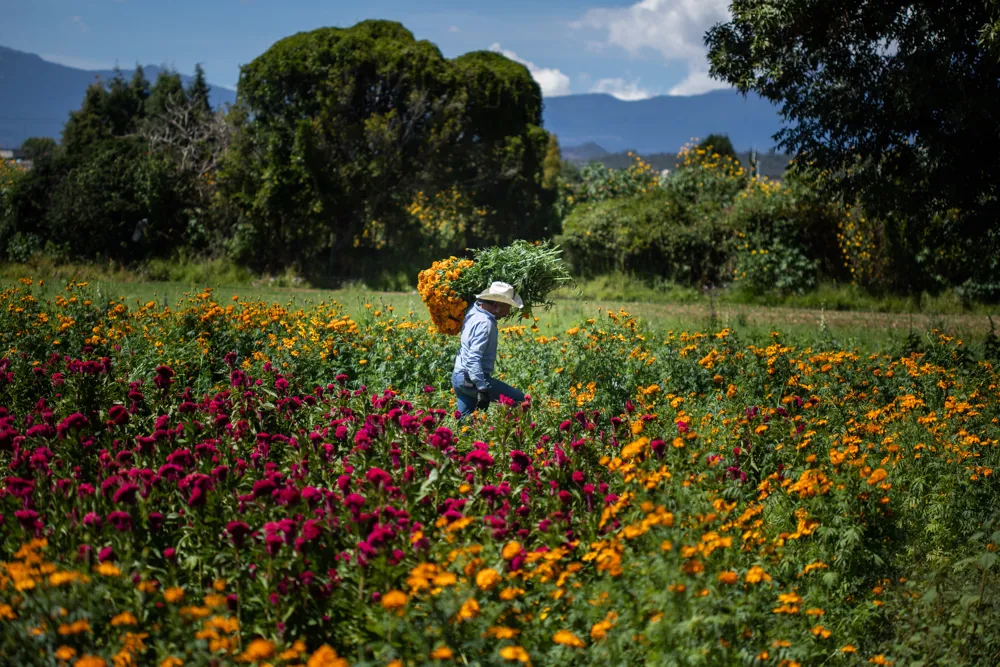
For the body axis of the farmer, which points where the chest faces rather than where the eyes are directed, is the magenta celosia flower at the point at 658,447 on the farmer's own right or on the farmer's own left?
on the farmer's own right

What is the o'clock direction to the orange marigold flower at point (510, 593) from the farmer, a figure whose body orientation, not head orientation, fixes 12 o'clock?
The orange marigold flower is roughly at 3 o'clock from the farmer.

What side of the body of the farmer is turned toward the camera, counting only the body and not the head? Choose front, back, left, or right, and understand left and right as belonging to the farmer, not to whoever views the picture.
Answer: right

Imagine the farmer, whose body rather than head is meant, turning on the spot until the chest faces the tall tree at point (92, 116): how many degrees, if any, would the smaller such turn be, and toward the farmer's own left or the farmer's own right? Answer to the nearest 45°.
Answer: approximately 135° to the farmer's own left

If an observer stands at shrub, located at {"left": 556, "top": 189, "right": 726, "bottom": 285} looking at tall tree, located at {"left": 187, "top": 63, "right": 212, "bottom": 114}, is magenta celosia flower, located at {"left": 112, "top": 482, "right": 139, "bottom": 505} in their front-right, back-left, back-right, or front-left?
back-left

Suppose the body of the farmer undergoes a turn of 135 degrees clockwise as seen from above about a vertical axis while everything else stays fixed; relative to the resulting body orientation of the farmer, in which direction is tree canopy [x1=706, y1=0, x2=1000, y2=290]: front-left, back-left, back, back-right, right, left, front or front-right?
back

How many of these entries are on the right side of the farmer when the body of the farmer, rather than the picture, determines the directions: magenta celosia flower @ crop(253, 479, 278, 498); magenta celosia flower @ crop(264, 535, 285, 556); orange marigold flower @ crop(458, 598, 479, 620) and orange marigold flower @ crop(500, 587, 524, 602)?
4

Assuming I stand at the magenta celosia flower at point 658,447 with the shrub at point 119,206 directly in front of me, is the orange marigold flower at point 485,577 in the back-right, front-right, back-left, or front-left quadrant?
back-left

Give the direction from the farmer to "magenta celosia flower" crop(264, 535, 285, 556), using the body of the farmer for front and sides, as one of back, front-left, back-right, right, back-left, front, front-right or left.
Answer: right

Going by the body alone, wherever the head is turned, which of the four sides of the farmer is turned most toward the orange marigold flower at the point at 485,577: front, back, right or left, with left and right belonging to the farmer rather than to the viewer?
right

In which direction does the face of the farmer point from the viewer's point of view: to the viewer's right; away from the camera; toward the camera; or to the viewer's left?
to the viewer's right

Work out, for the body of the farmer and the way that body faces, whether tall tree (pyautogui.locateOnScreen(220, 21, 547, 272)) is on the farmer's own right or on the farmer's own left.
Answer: on the farmer's own left
